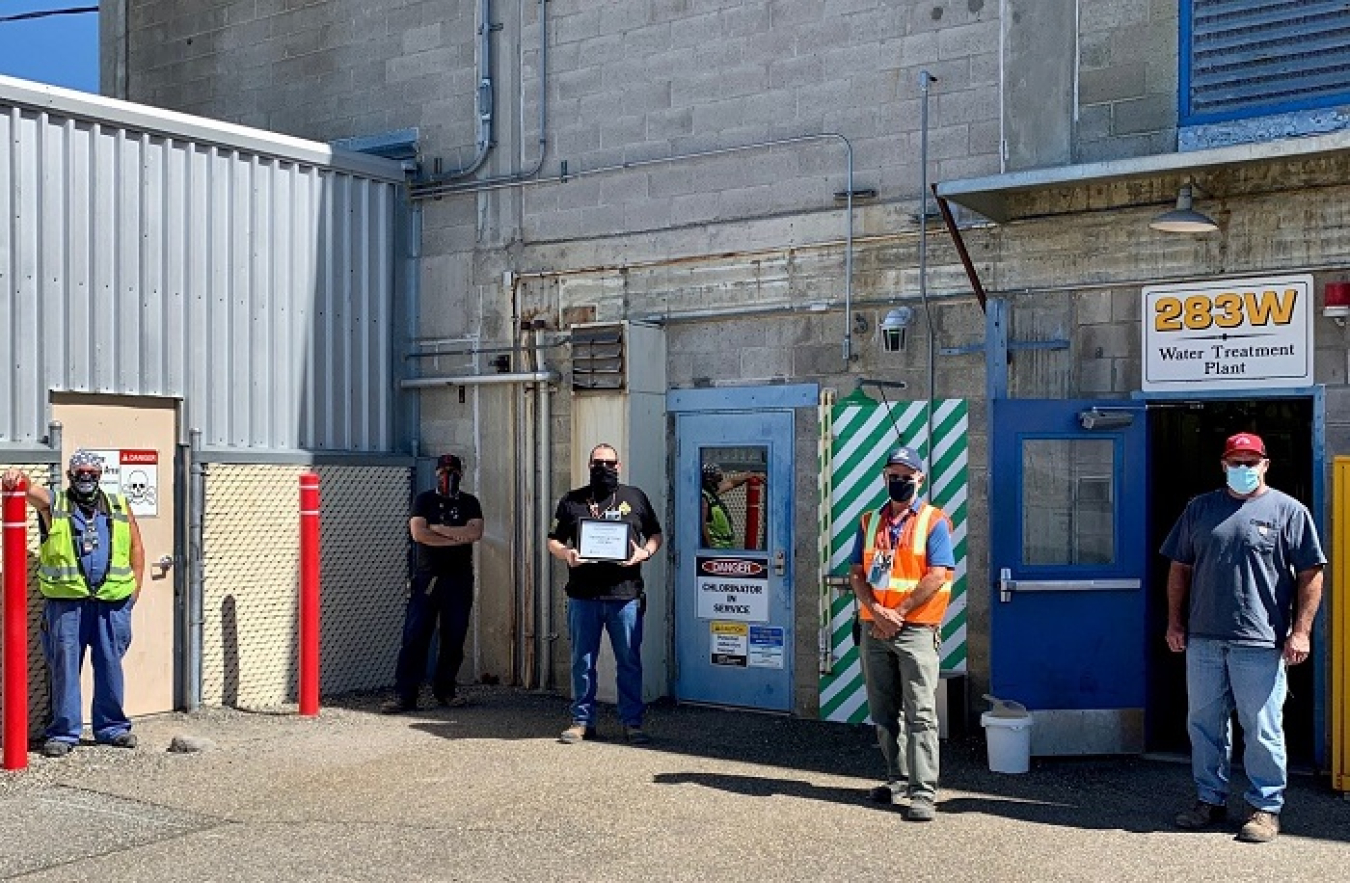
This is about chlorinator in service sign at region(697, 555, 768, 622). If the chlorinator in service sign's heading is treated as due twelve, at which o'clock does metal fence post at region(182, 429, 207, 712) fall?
The metal fence post is roughly at 3 o'clock from the chlorinator in service sign.

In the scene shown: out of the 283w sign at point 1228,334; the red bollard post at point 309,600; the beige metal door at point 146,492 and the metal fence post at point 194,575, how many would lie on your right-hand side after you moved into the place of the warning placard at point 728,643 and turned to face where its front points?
3

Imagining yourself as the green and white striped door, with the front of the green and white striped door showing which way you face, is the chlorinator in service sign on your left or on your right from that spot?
on your right

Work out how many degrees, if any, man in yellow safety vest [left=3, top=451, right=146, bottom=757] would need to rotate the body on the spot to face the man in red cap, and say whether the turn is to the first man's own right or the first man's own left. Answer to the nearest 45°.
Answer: approximately 45° to the first man's own left

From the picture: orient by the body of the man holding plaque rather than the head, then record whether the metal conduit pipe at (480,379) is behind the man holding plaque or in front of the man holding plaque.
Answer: behind

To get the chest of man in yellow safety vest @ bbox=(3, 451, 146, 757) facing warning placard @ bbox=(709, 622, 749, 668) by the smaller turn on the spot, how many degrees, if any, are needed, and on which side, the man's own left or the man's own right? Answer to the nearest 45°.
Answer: approximately 90° to the man's own left

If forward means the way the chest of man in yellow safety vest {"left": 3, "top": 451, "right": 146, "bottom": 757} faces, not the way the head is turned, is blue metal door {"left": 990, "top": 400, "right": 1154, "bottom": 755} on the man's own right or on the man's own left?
on the man's own left

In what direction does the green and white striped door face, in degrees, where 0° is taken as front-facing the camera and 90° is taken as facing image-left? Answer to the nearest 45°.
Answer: approximately 0°
